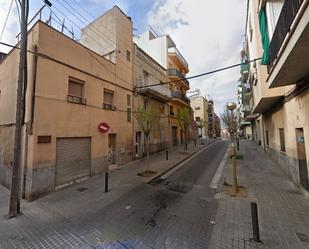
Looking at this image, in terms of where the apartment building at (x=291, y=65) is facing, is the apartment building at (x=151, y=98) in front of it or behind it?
in front

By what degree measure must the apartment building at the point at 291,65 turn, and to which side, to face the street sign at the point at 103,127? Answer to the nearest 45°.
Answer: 0° — it already faces it

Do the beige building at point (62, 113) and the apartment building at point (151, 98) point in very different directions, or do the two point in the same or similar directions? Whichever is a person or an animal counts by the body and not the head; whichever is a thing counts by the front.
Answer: same or similar directions

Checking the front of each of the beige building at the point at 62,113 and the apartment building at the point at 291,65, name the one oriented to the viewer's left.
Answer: the apartment building

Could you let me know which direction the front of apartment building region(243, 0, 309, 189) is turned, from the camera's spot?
facing to the left of the viewer

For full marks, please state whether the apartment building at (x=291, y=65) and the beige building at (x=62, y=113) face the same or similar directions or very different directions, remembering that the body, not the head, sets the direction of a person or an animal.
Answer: very different directions

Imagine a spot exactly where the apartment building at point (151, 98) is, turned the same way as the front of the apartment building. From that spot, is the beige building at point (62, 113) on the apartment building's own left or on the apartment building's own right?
on the apartment building's own right

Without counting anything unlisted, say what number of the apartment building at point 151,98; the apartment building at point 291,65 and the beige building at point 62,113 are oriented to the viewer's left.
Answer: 1

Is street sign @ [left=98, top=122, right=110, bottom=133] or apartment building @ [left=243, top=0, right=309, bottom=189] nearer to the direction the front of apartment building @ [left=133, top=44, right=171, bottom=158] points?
the apartment building

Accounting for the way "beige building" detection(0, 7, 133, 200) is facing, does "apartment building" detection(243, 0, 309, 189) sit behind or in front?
in front

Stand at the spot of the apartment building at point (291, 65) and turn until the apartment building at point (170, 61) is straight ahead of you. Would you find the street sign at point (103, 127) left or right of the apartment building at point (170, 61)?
left

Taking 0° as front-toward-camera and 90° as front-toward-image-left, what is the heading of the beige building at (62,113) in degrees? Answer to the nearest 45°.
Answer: approximately 315°

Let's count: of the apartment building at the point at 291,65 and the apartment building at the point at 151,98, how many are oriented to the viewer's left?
1

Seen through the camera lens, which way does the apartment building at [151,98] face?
facing the viewer and to the right of the viewer

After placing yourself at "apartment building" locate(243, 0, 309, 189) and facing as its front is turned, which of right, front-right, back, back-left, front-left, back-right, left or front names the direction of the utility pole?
front-left

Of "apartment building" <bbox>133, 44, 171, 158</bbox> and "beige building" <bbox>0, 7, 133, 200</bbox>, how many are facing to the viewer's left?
0
